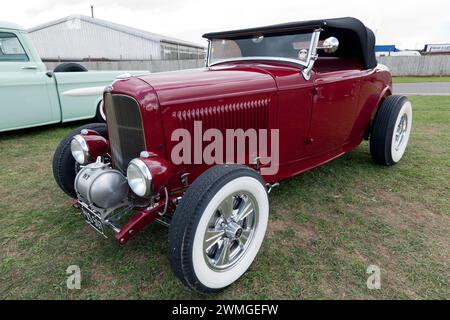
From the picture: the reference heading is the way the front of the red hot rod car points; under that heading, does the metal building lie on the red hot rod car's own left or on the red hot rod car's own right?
on the red hot rod car's own right

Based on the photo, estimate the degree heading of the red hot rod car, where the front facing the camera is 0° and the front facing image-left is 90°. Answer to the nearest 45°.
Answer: approximately 45°

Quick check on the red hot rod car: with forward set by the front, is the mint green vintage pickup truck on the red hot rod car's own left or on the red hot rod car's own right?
on the red hot rod car's own right
